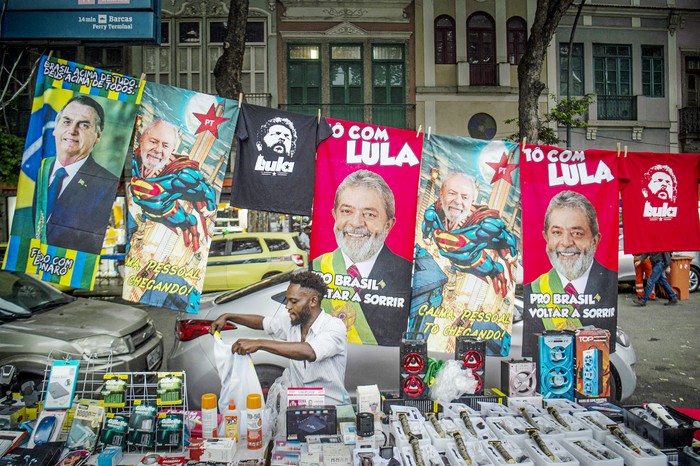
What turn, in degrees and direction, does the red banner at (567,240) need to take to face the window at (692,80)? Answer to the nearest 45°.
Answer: approximately 180°

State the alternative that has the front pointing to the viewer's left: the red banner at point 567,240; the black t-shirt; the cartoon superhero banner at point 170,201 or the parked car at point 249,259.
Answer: the parked car

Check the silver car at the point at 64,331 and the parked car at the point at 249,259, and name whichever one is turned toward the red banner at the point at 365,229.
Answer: the silver car

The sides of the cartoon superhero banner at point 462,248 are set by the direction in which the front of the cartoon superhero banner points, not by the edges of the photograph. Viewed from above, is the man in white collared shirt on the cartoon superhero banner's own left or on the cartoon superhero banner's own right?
on the cartoon superhero banner's own right

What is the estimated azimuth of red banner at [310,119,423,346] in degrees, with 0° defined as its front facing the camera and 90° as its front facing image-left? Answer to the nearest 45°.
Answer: approximately 0°
